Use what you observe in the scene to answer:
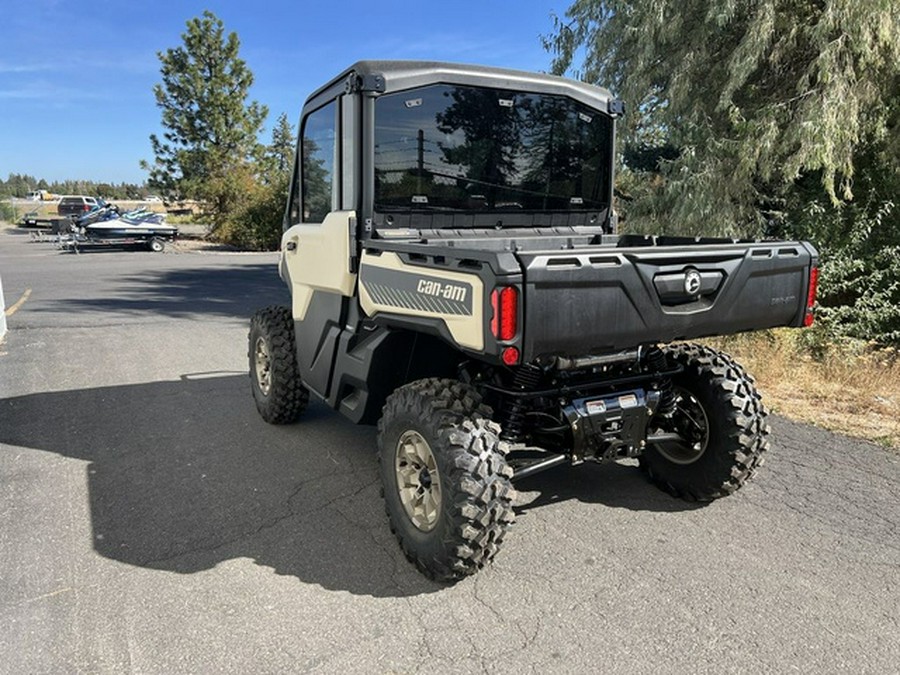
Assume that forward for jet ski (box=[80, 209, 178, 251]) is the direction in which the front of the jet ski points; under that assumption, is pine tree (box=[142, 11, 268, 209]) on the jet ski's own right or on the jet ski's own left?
on the jet ski's own right

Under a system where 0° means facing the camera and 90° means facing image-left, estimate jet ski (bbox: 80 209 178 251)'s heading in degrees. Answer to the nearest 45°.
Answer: approximately 90°
